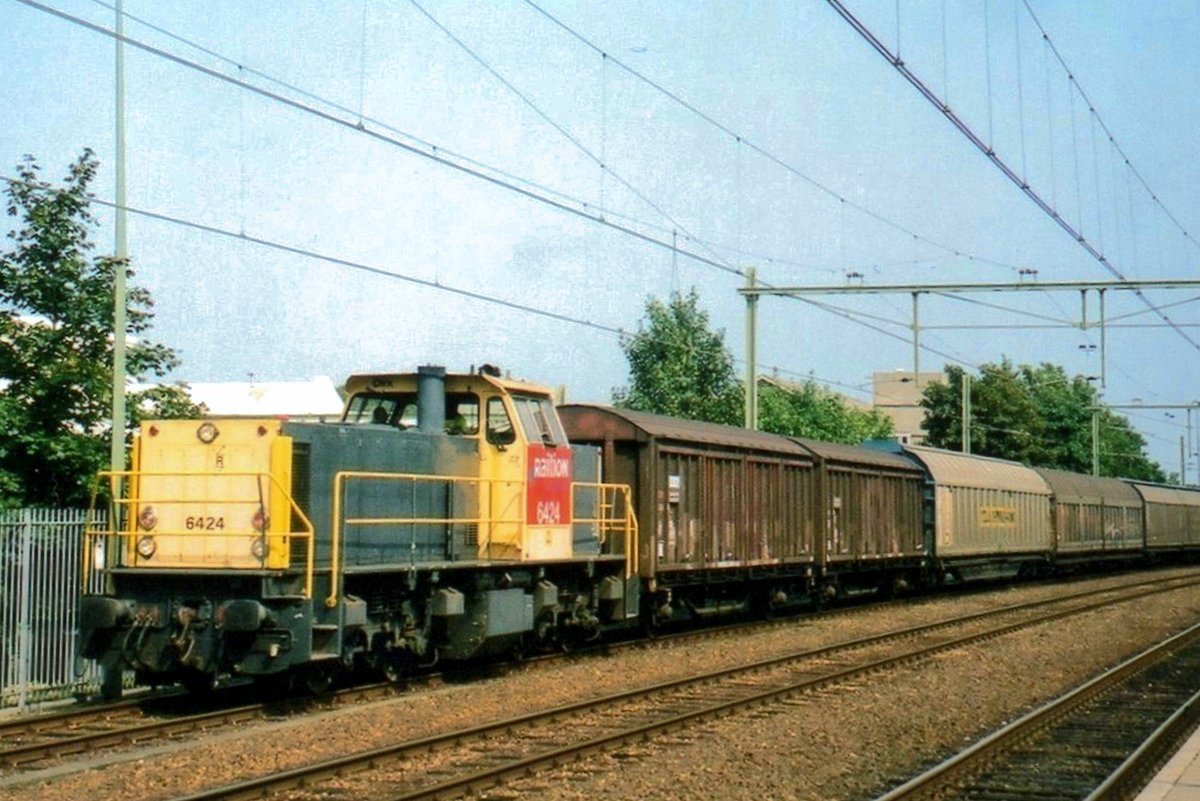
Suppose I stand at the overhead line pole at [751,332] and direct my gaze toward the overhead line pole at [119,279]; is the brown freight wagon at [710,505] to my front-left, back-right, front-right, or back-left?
front-left

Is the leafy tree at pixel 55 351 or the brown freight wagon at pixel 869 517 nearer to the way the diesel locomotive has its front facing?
the leafy tree

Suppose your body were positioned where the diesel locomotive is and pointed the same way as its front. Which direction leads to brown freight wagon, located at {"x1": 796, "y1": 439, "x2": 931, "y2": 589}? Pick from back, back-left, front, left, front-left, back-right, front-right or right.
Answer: back

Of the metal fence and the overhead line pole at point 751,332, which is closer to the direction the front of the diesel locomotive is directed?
the metal fence

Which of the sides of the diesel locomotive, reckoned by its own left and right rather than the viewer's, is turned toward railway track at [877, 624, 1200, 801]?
left

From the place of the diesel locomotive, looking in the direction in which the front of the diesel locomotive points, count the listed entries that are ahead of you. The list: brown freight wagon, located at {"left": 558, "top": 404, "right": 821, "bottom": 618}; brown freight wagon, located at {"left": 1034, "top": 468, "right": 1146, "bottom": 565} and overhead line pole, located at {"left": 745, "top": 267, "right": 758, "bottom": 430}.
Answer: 0

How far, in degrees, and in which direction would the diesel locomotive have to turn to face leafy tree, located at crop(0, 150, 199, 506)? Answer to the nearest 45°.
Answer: approximately 90° to its right

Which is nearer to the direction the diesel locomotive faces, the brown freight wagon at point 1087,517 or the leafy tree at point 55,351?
the leafy tree

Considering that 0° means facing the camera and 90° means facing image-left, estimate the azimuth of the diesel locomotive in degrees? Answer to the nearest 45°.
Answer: approximately 45°

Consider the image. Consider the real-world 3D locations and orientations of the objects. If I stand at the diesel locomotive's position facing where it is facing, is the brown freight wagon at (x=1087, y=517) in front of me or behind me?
behind

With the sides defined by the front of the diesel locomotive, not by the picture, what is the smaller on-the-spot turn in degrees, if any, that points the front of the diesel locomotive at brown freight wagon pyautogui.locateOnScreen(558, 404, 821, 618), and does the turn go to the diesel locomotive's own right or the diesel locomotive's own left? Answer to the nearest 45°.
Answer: approximately 180°

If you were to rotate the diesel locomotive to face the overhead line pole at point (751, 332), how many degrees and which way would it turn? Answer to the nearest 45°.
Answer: approximately 180°

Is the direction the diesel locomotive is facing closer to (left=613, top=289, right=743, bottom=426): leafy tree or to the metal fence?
the metal fence
